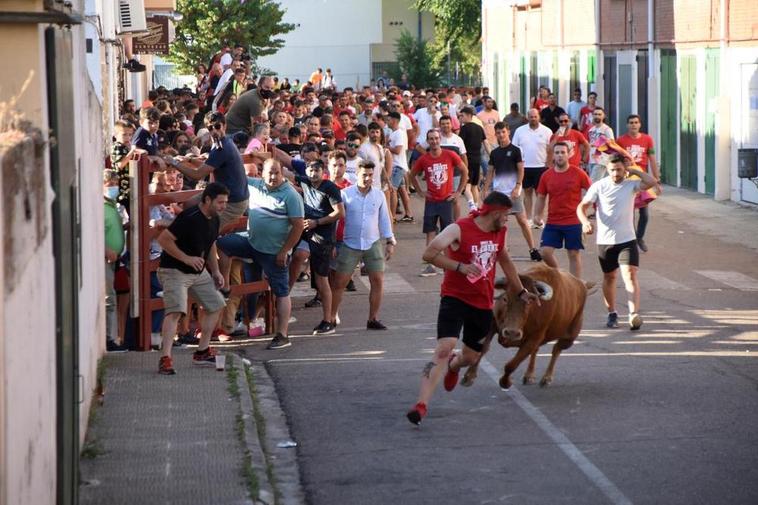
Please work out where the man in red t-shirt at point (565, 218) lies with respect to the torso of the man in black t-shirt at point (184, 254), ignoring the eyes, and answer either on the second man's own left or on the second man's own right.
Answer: on the second man's own left

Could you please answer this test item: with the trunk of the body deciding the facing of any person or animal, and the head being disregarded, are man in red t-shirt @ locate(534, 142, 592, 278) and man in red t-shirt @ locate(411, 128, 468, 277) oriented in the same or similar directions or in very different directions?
same or similar directions

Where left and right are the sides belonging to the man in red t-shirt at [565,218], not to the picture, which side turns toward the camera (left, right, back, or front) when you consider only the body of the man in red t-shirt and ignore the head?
front

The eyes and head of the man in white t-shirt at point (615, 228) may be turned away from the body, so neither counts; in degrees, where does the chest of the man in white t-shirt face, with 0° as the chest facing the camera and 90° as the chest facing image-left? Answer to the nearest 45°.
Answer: approximately 0°

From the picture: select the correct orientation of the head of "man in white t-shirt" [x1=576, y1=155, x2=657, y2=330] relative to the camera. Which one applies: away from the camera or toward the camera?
toward the camera

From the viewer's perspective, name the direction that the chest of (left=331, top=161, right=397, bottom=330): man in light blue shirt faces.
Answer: toward the camera

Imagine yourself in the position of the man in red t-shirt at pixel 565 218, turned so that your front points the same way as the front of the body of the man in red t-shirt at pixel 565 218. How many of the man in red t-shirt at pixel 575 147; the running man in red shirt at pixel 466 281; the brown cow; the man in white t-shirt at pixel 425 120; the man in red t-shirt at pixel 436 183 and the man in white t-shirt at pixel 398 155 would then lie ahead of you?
2

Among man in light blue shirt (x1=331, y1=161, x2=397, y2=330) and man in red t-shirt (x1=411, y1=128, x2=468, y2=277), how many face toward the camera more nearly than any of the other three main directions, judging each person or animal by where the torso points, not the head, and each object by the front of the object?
2

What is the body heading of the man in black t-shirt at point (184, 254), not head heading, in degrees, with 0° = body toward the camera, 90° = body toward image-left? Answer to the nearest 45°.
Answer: approximately 315°

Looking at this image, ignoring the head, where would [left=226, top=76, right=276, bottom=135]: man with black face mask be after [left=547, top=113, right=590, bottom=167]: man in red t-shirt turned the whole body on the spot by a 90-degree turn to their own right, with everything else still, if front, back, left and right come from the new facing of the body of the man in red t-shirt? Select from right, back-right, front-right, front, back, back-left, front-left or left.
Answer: front-left

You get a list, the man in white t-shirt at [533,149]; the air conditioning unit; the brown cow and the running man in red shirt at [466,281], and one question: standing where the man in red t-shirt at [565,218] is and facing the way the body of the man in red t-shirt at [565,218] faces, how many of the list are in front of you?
2

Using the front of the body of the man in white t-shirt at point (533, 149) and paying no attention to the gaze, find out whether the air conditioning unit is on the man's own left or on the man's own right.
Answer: on the man's own right
